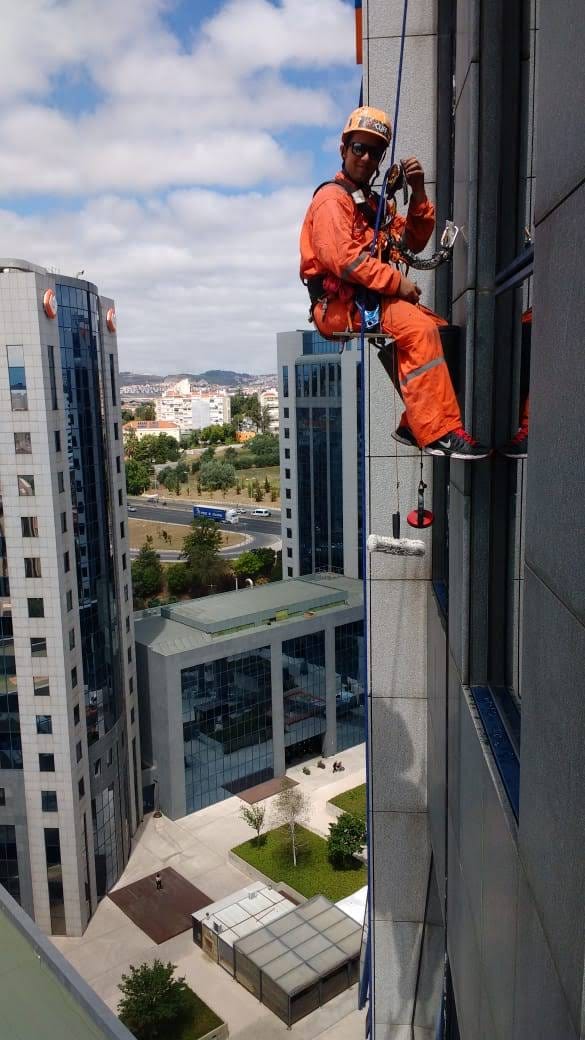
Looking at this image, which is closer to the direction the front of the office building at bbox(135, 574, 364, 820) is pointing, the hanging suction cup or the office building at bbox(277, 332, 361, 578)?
the hanging suction cup

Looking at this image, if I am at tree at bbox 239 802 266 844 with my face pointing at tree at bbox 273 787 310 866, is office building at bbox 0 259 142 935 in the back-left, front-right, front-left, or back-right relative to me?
back-right

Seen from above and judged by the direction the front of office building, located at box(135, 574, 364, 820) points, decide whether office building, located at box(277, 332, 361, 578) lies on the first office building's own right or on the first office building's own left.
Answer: on the first office building's own left

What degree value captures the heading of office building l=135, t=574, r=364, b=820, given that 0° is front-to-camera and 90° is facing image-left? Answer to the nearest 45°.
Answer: approximately 315°

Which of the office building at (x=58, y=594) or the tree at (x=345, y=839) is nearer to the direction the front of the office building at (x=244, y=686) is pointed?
the tree

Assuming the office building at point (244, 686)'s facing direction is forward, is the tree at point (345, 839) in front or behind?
in front

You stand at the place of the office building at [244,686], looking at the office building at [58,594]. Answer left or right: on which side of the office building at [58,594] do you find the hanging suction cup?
left

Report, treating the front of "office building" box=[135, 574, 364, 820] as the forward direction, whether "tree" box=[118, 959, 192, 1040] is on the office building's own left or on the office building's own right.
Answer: on the office building's own right

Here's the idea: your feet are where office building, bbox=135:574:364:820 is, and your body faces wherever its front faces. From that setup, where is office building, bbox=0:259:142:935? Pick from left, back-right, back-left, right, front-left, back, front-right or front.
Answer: right

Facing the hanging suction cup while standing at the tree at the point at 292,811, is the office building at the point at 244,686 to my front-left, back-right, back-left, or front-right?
back-right

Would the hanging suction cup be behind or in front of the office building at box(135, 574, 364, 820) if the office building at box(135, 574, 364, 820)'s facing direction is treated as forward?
in front

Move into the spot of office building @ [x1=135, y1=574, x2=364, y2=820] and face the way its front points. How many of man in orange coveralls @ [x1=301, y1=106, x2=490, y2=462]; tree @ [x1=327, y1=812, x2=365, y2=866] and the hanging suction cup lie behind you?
0

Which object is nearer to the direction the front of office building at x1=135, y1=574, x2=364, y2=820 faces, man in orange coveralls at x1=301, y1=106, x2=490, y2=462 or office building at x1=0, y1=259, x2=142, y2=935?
the man in orange coveralls
